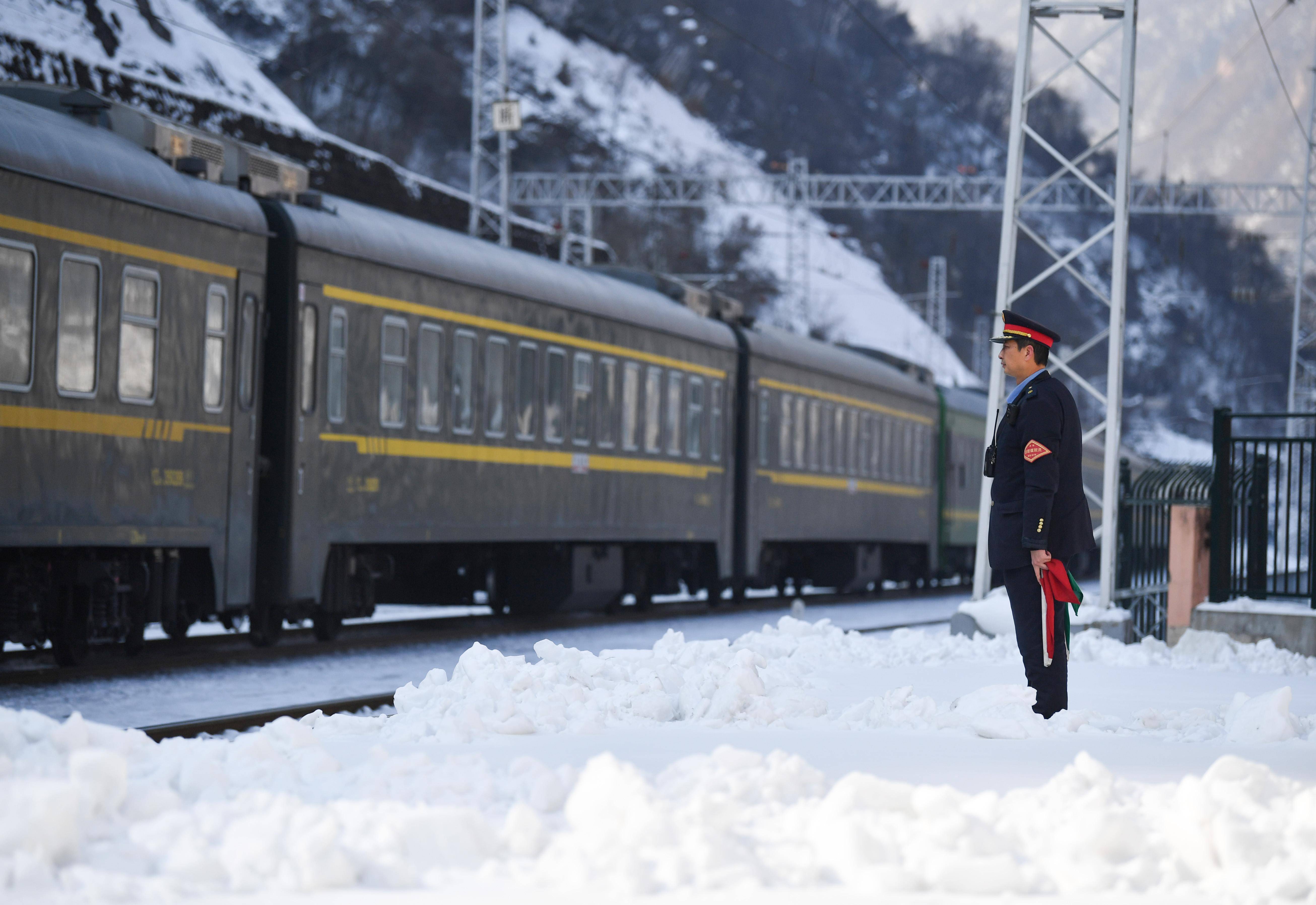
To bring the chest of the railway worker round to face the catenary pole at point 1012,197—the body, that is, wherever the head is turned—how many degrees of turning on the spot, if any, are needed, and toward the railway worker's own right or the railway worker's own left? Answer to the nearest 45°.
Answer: approximately 90° to the railway worker's own right

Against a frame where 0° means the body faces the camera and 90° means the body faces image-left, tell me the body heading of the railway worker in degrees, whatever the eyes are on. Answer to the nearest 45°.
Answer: approximately 90°

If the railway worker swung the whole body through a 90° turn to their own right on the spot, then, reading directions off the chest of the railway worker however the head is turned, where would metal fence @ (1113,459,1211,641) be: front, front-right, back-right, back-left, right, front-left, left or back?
front

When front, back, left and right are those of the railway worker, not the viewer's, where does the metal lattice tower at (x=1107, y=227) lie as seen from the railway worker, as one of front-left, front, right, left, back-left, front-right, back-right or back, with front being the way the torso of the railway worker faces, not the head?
right

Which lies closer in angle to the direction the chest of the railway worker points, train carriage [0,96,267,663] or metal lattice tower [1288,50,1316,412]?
the train carriage

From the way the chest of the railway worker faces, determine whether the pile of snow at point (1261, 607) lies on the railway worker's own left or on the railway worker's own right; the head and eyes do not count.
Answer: on the railway worker's own right

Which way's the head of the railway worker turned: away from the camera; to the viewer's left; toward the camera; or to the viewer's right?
to the viewer's left

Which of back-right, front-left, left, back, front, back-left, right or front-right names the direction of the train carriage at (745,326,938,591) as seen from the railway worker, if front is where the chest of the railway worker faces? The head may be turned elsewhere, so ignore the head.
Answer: right

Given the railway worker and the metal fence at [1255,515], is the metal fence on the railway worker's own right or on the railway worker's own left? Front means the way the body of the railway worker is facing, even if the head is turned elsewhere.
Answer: on the railway worker's own right

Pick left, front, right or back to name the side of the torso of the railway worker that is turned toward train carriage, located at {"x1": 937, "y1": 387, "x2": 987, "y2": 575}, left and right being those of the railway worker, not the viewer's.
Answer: right
